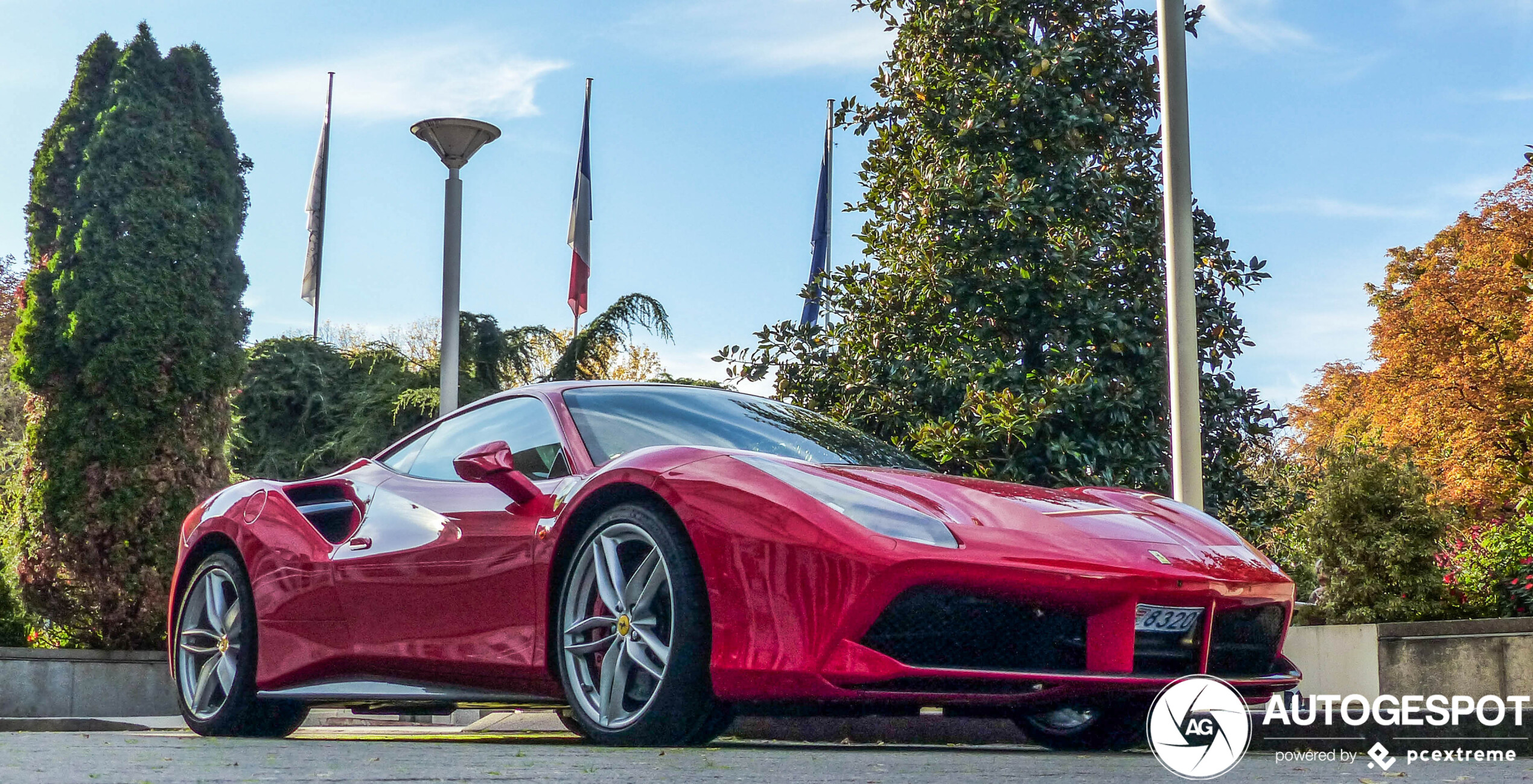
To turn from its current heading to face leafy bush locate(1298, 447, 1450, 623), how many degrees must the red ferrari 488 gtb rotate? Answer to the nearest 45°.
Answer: approximately 90° to its left

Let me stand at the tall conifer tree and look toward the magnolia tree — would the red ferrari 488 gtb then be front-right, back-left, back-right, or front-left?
front-right

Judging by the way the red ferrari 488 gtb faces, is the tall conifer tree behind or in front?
behind

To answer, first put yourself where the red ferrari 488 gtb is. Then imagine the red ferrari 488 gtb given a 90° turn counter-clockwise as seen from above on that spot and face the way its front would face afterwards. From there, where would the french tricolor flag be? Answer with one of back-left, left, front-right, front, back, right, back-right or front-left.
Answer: front-left

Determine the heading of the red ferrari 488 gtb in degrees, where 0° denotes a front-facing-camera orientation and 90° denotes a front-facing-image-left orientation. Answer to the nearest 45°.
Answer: approximately 315°

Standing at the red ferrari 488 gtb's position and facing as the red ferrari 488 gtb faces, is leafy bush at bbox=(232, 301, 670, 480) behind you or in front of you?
behind

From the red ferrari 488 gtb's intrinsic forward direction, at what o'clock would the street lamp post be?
The street lamp post is roughly at 7 o'clock from the red ferrari 488 gtb.

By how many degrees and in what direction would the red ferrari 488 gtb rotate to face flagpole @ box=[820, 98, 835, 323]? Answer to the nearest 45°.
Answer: approximately 135° to its left

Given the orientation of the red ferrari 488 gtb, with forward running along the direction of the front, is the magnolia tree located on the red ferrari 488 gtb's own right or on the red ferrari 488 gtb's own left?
on the red ferrari 488 gtb's own left
